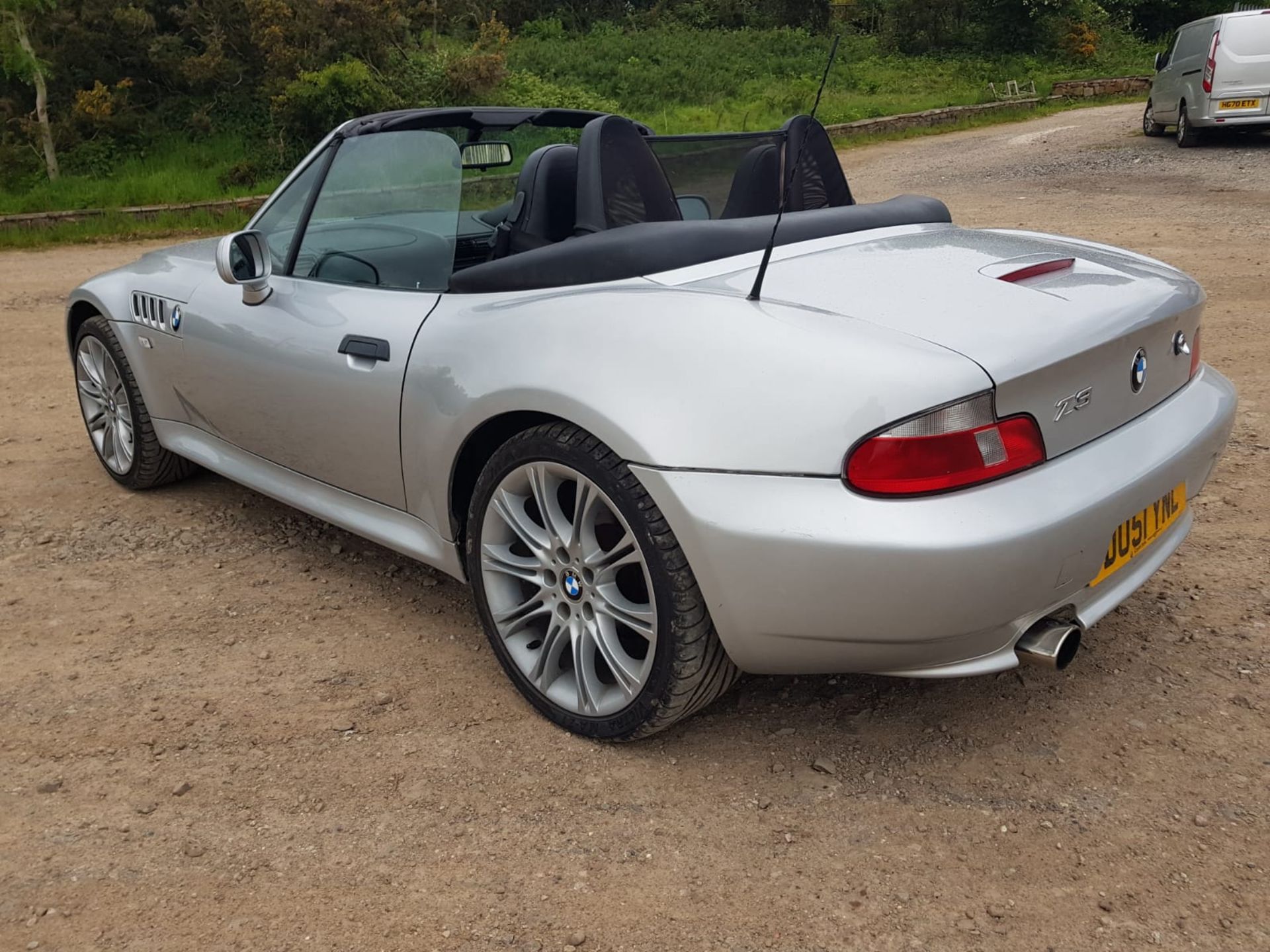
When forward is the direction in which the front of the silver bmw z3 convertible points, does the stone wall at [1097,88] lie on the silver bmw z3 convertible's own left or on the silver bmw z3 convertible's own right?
on the silver bmw z3 convertible's own right

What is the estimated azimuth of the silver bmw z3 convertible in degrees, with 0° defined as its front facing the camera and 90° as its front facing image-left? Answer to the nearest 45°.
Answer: approximately 135°

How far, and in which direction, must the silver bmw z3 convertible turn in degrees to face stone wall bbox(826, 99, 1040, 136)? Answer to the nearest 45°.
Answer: approximately 45° to its right

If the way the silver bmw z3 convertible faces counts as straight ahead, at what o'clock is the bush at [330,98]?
The bush is roughly at 1 o'clock from the silver bmw z3 convertible.

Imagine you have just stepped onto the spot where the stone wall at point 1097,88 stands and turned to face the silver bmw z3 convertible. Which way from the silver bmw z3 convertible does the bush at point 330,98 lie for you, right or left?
right

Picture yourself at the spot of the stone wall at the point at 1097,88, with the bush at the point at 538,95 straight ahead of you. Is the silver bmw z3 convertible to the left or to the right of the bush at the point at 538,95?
left

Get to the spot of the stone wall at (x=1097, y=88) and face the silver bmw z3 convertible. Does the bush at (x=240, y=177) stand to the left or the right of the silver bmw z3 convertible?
right
